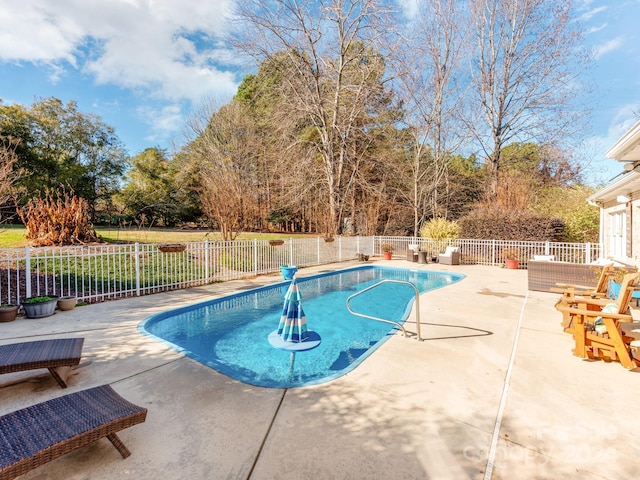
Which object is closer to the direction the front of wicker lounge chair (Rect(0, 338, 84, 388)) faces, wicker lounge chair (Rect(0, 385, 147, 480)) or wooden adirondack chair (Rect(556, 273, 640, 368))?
the wooden adirondack chair

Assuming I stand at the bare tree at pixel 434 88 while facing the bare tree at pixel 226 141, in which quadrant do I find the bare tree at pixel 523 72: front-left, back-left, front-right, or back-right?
back-right

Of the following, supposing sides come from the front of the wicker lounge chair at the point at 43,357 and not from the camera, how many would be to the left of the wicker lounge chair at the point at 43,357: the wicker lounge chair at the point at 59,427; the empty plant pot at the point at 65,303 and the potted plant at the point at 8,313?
2

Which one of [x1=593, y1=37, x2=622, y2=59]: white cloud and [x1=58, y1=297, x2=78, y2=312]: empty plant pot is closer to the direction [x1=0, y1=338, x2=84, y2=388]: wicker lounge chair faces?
the white cloud

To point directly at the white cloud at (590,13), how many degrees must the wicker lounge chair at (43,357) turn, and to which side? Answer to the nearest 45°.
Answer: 0° — it already faces it

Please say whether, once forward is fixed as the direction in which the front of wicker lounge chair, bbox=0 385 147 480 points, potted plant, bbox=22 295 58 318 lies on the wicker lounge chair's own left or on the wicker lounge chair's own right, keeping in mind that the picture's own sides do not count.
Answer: on the wicker lounge chair's own left

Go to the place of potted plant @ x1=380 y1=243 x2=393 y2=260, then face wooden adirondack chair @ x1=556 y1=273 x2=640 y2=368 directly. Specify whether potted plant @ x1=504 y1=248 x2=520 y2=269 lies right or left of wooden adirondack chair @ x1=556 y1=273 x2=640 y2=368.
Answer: left

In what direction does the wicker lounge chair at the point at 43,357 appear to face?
to the viewer's right

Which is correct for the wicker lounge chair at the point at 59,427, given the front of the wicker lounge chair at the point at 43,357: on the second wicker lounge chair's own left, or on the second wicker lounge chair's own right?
on the second wicker lounge chair's own right
